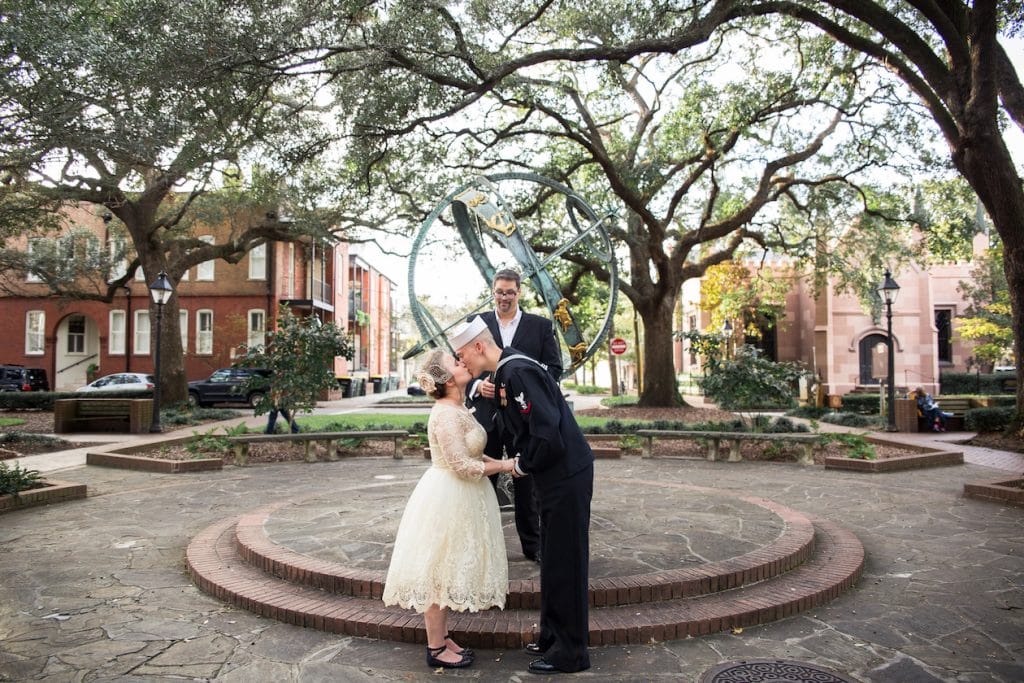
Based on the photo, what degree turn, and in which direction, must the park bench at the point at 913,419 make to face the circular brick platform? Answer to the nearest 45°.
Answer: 0° — it already faces it

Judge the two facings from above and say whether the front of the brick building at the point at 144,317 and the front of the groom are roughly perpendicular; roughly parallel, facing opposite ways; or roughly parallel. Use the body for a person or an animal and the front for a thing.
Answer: roughly perpendicular

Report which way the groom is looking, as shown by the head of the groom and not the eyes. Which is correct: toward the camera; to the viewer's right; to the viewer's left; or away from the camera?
to the viewer's left

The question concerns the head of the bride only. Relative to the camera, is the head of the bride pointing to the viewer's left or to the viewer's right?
to the viewer's right

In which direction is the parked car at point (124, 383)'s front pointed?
to the viewer's left

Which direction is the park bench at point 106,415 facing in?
toward the camera

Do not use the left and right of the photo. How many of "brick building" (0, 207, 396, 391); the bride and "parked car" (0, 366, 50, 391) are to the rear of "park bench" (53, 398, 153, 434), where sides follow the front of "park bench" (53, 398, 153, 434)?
2

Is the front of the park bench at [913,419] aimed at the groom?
yes

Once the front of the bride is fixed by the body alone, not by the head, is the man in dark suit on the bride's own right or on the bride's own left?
on the bride's own left

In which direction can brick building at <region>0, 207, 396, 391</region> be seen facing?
toward the camera

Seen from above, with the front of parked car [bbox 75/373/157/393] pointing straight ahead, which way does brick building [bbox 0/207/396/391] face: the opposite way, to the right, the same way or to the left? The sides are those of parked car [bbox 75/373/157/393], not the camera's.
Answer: to the left

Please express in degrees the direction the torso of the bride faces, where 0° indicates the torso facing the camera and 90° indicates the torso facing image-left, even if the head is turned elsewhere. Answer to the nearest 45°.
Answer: approximately 270°

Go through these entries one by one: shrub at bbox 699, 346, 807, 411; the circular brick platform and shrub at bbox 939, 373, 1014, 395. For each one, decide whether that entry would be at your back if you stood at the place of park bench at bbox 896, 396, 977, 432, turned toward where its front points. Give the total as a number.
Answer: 1

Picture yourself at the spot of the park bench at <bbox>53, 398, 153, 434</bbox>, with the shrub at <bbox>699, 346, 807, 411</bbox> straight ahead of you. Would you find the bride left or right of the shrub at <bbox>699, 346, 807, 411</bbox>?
right

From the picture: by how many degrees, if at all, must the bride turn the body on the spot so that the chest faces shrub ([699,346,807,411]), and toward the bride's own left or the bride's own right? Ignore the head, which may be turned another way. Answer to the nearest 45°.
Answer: approximately 45° to the bride's own left

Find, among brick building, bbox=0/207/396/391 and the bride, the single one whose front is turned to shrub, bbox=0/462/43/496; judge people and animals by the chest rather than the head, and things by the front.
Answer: the brick building

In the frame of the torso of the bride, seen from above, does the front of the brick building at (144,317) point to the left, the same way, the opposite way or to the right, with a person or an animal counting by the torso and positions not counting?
to the right

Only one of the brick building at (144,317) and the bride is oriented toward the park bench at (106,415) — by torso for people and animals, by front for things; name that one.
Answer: the brick building
